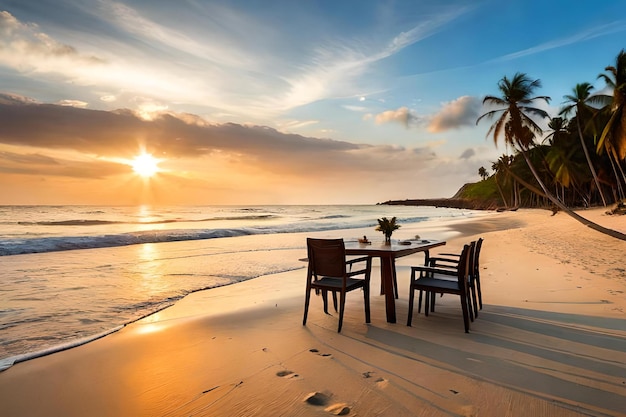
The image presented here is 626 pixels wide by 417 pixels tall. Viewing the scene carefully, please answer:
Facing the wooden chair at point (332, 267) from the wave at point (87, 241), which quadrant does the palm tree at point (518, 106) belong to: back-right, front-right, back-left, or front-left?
front-left

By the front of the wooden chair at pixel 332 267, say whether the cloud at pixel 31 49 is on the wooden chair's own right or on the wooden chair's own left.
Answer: on the wooden chair's own left

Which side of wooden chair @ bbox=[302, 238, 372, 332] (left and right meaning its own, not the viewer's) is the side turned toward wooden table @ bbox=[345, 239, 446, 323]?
front

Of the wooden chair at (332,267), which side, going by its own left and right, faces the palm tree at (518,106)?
front

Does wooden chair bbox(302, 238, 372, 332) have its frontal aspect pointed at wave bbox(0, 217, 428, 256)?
no

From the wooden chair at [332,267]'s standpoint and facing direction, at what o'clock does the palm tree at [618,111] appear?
The palm tree is roughly at 12 o'clock from the wooden chair.

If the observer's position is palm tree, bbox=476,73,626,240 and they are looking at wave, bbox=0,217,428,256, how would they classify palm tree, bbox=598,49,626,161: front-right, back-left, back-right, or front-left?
back-left

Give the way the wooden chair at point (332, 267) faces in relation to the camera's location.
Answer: facing away from the viewer and to the right of the viewer

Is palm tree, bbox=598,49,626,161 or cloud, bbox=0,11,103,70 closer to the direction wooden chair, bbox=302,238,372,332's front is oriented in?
the palm tree

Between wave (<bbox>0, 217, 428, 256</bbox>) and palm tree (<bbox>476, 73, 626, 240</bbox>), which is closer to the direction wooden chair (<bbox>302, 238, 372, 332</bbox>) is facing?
the palm tree

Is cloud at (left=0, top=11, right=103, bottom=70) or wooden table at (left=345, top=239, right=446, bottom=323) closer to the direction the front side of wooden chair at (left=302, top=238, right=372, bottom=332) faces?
the wooden table
